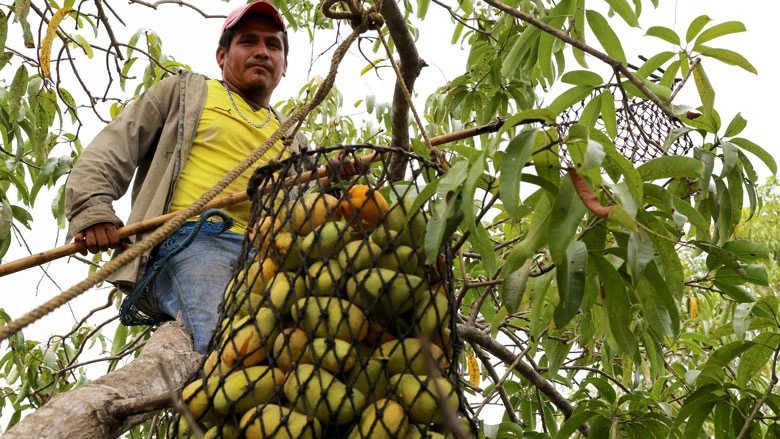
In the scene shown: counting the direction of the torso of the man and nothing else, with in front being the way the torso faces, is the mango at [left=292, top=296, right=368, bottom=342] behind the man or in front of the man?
in front

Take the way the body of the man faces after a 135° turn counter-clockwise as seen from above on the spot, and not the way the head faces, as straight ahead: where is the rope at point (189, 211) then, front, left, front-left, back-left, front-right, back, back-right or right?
back

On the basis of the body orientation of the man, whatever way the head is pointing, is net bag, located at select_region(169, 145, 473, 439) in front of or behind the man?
in front

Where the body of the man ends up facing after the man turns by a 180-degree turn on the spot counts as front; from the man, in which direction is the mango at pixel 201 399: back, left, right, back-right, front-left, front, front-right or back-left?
back-left

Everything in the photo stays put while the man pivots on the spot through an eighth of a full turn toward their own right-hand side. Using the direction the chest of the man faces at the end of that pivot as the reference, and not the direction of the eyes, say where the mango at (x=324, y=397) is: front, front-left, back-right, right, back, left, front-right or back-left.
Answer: front

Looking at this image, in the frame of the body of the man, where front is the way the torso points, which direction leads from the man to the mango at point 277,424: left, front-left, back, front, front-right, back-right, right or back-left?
front-right

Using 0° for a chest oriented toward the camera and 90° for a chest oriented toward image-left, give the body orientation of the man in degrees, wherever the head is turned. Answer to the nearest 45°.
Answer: approximately 315°

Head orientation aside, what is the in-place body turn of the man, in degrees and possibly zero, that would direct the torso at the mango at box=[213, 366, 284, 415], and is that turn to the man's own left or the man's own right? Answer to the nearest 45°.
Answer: approximately 45° to the man's own right

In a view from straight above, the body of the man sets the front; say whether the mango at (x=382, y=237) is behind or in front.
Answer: in front
